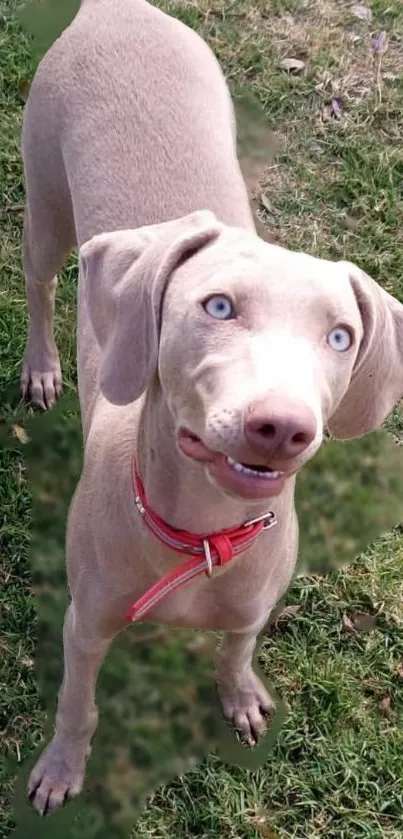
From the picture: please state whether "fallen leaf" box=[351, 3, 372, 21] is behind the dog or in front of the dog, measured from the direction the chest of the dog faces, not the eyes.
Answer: behind

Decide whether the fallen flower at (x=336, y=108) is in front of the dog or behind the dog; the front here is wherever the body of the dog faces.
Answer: behind

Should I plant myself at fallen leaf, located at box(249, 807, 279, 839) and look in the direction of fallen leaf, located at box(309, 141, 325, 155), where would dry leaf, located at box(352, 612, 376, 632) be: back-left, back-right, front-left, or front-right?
front-right

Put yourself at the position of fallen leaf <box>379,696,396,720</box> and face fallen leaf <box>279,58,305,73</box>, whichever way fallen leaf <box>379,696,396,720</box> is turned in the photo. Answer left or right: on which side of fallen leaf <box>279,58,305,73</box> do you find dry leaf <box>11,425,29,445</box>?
left

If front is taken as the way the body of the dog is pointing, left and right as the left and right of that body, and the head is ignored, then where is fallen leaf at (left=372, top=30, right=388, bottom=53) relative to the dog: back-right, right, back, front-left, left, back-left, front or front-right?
back

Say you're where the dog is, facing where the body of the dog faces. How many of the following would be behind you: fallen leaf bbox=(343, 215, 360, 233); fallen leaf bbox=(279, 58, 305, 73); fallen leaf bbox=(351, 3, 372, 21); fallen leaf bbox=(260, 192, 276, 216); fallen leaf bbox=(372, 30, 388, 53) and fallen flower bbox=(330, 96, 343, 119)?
6

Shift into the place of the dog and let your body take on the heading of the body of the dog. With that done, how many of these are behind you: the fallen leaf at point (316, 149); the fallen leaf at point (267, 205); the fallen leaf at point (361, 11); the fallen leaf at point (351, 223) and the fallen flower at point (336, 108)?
5

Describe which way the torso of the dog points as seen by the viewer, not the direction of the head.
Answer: toward the camera

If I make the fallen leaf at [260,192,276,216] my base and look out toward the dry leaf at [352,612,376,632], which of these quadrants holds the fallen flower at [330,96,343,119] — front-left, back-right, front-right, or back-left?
back-left

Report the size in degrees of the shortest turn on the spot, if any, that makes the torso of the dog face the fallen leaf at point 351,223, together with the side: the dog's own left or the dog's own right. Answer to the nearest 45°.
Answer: approximately 180°

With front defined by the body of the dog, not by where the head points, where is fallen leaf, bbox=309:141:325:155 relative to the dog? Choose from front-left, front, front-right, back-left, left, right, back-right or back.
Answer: back
